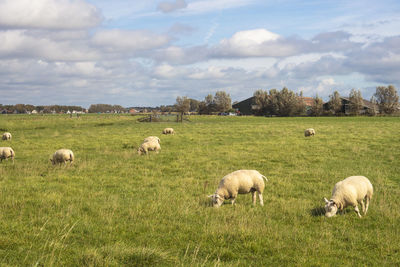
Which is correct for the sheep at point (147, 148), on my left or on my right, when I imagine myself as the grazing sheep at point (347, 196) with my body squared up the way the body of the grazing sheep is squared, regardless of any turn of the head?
on my right

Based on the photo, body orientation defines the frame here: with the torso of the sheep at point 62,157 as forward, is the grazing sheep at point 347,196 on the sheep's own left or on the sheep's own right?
on the sheep's own left

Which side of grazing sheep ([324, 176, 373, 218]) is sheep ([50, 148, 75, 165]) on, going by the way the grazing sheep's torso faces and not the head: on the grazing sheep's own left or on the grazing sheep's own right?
on the grazing sheep's own right

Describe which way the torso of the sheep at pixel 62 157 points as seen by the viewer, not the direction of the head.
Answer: to the viewer's left

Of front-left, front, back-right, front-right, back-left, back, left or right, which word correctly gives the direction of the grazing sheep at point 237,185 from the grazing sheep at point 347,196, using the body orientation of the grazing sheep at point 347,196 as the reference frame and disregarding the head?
front-right

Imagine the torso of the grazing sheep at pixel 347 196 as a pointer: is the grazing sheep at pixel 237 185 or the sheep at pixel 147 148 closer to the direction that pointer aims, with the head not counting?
the grazing sheep

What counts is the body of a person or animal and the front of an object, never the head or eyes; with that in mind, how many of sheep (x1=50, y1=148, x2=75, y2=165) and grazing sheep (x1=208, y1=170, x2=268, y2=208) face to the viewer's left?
2

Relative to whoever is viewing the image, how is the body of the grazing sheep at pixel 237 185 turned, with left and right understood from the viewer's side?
facing to the left of the viewer

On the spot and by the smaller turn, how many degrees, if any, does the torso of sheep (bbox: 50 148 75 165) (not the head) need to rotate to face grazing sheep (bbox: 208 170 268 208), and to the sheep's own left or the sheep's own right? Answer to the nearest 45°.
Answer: approximately 135° to the sheep's own left
